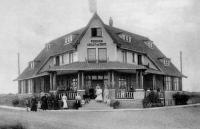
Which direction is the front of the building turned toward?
toward the camera

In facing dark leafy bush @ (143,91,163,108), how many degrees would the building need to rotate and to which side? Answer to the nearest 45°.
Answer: approximately 45° to its left
